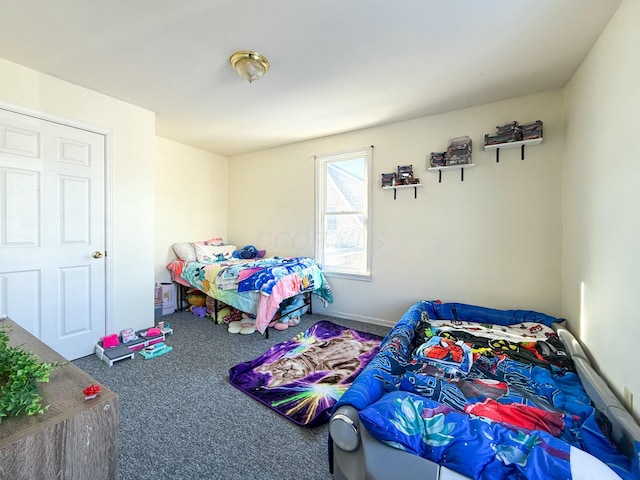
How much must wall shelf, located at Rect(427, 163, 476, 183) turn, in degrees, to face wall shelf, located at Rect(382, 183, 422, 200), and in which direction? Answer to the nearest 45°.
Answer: approximately 90° to its right

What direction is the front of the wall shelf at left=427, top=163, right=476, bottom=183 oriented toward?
toward the camera

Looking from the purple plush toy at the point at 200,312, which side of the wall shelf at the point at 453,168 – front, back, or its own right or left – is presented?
right

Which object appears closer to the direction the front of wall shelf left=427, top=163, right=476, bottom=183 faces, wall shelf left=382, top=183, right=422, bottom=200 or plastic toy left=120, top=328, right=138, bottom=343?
the plastic toy

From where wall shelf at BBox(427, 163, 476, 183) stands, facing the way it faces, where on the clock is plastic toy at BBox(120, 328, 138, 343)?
The plastic toy is roughly at 2 o'clock from the wall shelf.

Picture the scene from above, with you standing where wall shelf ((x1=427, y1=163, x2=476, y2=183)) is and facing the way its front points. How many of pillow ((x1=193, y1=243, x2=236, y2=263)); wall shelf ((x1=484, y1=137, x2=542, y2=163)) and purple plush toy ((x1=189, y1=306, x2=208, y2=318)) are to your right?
2

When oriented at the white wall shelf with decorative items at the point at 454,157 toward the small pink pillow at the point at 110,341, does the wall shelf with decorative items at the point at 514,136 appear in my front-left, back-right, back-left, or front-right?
back-left

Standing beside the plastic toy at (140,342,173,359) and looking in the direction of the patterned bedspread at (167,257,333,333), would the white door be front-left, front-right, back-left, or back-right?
back-left

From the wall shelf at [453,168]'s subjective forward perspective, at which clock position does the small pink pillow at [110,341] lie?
The small pink pillow is roughly at 2 o'clock from the wall shelf.

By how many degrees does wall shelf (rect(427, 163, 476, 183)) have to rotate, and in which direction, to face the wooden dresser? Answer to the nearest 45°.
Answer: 0° — it already faces it

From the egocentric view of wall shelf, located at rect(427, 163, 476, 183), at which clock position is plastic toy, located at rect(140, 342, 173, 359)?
The plastic toy is roughly at 2 o'clock from the wall shelf.

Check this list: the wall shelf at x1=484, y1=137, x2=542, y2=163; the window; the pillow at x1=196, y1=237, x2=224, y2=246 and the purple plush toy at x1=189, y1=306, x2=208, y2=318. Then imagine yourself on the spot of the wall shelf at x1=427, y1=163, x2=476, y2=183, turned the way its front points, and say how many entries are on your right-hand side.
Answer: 3
